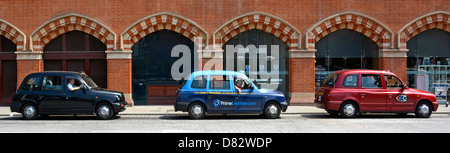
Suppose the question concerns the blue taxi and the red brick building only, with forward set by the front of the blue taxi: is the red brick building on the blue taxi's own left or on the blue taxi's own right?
on the blue taxi's own left

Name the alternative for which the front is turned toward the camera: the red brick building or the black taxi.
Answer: the red brick building

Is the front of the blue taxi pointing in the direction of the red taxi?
yes

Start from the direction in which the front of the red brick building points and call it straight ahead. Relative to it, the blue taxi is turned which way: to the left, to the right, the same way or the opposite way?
to the left

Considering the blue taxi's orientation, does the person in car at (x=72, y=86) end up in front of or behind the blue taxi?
behind

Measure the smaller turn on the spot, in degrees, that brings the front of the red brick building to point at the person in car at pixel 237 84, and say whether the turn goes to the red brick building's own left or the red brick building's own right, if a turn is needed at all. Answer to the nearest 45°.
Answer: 0° — it already faces them

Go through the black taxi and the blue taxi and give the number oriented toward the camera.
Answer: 0

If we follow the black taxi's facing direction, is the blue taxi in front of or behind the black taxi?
in front

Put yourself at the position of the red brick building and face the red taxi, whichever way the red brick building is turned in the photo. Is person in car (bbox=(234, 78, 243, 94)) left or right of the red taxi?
right

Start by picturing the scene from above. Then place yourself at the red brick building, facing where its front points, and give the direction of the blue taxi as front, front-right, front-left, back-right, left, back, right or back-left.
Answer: front

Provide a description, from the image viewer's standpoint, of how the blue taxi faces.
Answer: facing to the right of the viewer

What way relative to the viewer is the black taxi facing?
to the viewer's right

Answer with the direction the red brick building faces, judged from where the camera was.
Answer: facing the viewer

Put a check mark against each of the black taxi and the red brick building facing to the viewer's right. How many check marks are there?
1

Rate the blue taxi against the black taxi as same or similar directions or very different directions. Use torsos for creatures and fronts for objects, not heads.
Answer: same or similar directions
